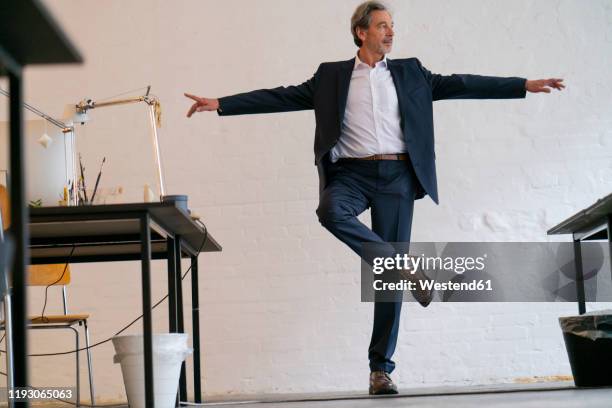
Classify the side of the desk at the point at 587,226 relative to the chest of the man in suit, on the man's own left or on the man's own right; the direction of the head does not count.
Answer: on the man's own left

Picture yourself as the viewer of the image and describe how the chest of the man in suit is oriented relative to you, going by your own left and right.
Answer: facing the viewer

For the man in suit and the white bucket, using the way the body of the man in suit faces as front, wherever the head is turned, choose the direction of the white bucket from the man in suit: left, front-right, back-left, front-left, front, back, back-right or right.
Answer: front-right

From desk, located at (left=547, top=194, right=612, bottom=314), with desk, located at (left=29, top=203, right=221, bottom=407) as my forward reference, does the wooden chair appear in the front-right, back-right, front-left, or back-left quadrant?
front-right

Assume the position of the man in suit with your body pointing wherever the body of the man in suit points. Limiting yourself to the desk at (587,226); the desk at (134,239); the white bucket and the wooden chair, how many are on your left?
1
